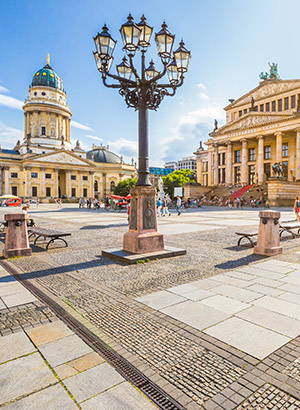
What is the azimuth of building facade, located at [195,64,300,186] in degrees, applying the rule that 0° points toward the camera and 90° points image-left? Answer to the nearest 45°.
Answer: approximately 45°

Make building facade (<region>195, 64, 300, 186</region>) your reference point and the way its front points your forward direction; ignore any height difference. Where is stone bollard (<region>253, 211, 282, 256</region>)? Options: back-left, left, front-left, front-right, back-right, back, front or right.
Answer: front-left

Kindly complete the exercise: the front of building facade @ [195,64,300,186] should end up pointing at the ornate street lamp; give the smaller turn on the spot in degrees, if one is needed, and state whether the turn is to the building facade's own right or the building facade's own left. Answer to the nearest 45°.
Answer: approximately 45° to the building facade's own left

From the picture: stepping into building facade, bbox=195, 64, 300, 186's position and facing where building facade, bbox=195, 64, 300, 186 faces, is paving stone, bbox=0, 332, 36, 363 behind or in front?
in front

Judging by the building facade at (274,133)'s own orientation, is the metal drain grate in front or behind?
in front
